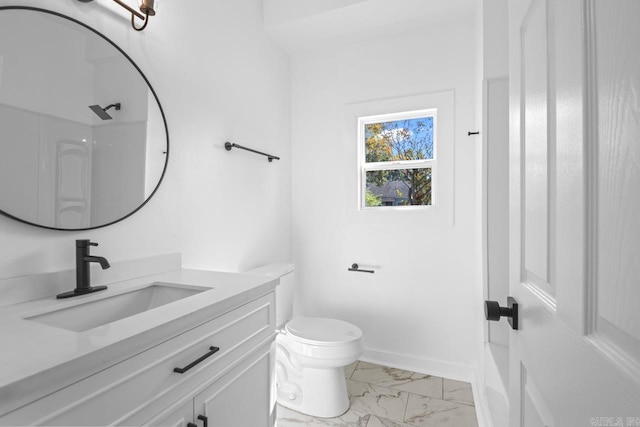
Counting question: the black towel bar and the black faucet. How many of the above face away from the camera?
0

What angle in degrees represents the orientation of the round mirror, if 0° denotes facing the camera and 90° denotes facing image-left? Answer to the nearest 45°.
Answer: approximately 315°

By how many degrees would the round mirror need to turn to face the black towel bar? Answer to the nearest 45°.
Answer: approximately 90° to its left

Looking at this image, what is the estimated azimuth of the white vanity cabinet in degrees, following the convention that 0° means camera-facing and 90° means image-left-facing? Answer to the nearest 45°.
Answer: approximately 315°

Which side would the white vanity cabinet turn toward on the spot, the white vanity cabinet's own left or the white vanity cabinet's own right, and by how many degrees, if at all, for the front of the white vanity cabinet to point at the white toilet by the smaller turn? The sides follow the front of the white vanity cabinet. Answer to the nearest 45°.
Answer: approximately 90° to the white vanity cabinet's own left

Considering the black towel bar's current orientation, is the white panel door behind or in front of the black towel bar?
in front

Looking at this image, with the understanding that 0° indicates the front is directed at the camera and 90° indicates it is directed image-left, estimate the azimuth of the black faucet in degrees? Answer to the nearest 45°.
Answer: approximately 315°

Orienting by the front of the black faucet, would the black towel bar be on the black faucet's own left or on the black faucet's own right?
on the black faucet's own left

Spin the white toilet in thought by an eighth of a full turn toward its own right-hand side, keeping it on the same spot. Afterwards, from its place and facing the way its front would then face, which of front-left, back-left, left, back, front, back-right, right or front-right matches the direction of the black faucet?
front-right

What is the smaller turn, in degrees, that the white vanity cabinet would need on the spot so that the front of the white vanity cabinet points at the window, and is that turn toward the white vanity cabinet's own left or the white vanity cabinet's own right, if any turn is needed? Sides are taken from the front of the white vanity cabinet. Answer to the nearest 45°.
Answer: approximately 90° to the white vanity cabinet's own left

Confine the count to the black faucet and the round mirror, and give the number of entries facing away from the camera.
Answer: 0

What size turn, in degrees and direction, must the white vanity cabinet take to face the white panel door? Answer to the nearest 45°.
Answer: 0° — it already faces it
